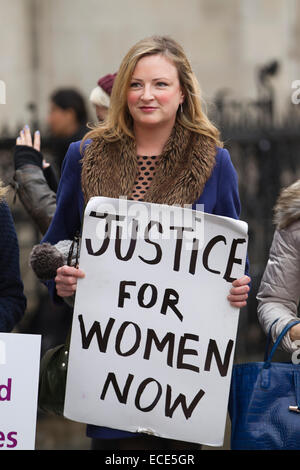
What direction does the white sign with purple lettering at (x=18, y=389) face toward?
toward the camera

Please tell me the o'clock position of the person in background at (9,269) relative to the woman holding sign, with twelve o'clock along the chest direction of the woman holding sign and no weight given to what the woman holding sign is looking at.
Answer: The person in background is roughly at 3 o'clock from the woman holding sign.

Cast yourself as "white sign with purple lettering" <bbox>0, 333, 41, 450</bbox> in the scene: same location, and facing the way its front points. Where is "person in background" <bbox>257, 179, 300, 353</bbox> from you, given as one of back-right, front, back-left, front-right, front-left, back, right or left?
left

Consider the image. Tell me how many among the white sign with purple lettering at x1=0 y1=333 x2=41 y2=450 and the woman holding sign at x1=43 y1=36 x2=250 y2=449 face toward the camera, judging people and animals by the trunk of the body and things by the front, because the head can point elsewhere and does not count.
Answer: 2

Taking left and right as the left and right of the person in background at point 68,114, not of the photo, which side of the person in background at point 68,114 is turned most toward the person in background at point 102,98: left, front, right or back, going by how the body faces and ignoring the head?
left

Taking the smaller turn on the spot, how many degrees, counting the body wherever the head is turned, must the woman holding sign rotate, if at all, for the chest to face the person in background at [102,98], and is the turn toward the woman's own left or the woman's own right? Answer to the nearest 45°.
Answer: approximately 180°

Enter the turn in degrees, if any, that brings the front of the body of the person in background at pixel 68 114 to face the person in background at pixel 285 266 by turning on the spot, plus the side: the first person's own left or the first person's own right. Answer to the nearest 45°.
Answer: approximately 90° to the first person's own left

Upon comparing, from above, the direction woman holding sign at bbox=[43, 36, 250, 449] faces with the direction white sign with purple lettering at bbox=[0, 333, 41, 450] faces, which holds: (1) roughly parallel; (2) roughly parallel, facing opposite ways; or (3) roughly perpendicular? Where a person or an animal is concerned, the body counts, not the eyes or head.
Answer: roughly parallel

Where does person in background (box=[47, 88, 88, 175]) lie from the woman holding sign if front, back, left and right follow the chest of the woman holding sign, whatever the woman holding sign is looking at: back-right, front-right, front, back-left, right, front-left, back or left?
back

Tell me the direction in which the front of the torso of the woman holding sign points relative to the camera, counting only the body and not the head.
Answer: toward the camera
